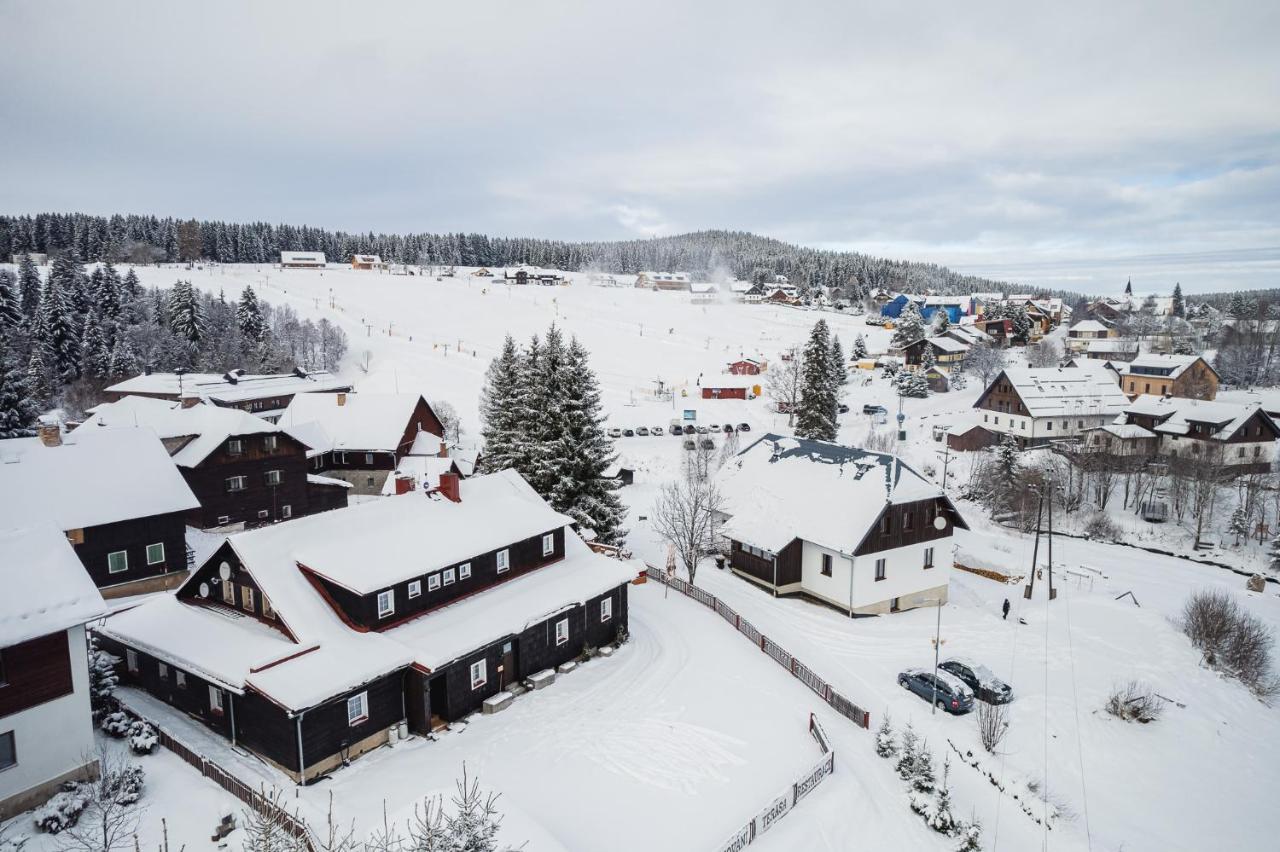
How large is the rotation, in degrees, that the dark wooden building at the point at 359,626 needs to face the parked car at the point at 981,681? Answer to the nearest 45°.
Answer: approximately 45° to its left

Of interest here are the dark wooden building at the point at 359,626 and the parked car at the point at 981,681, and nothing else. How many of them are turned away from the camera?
0

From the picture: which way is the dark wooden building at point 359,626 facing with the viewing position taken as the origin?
facing the viewer and to the right of the viewer

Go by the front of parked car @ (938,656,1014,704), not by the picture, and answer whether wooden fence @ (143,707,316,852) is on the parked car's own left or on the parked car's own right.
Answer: on the parked car's own right

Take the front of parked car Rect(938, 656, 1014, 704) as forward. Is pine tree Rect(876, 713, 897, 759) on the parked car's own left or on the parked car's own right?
on the parked car's own right

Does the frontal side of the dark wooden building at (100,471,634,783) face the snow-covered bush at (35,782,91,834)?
no

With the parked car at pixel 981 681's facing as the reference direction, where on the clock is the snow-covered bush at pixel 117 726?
The snow-covered bush is roughly at 3 o'clock from the parked car.

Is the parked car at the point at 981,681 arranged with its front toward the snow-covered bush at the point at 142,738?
no

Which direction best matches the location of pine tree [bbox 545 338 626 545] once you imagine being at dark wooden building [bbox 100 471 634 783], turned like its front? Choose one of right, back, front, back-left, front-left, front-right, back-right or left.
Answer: left
